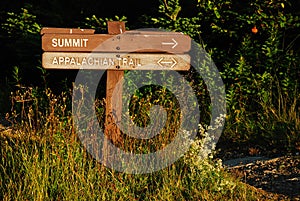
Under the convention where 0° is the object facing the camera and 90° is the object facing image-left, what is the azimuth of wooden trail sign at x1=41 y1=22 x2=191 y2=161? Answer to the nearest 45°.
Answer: approximately 0°
